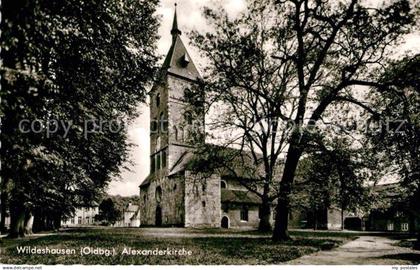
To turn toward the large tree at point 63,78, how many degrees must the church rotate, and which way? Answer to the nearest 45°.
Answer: approximately 45° to its left

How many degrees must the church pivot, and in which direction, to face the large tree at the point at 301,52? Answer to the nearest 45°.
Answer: approximately 45° to its left

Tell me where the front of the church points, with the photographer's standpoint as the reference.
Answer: facing the viewer and to the left of the viewer
